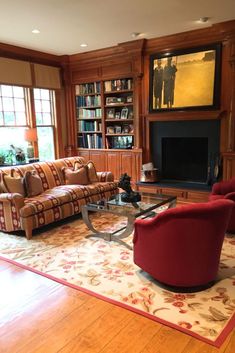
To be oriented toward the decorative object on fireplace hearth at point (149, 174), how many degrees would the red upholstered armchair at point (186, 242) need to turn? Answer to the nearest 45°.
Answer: approximately 45° to its right

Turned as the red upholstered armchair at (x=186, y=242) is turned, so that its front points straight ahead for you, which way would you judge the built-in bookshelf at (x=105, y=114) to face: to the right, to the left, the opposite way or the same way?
to the left

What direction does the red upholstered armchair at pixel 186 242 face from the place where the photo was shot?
facing away from the viewer and to the left of the viewer

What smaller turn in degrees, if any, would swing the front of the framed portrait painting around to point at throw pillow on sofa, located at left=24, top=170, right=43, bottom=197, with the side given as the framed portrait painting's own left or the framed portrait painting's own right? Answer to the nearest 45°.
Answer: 0° — it already faces it

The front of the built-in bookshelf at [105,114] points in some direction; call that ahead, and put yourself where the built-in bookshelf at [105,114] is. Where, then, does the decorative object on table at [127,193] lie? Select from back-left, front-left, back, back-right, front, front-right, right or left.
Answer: front-left

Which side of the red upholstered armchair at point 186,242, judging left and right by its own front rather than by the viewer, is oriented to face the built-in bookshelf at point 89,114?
front

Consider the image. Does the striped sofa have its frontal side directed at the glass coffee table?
yes

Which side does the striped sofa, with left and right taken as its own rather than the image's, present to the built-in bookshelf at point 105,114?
left

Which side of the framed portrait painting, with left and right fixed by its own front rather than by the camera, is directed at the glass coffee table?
front

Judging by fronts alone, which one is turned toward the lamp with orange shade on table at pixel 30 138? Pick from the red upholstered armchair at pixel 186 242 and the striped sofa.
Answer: the red upholstered armchair

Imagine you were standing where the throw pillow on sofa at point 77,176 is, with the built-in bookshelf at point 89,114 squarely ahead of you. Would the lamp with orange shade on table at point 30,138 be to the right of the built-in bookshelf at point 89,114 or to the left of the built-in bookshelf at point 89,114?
left
